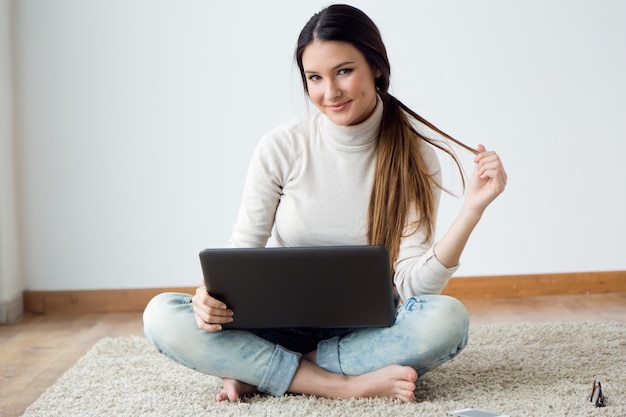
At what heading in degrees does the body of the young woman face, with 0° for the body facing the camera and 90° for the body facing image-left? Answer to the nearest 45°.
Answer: approximately 0°
